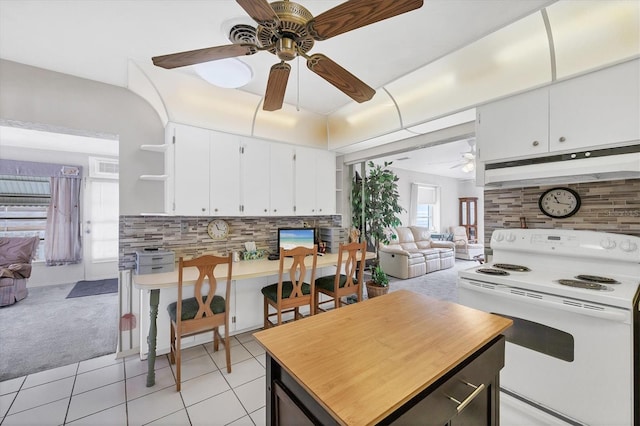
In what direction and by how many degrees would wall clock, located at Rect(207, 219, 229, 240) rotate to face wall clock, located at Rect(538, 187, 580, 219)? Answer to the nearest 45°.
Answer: approximately 45° to its left

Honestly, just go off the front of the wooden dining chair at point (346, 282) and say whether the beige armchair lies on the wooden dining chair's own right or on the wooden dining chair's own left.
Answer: on the wooden dining chair's own right

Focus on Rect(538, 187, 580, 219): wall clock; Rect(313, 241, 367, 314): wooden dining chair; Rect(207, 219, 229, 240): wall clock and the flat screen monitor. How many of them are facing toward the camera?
3

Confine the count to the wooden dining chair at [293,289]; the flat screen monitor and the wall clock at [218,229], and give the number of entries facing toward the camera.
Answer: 2

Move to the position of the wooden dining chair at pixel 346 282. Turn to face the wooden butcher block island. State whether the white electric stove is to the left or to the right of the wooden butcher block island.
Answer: left

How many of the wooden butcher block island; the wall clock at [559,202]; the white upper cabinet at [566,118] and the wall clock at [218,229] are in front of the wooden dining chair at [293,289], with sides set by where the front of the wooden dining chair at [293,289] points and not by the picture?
1

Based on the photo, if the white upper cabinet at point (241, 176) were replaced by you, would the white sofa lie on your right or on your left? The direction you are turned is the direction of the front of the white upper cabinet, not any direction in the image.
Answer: on your left

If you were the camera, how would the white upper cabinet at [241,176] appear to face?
facing the viewer and to the right of the viewer

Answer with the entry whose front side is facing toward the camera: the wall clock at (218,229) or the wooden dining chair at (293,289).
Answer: the wall clock

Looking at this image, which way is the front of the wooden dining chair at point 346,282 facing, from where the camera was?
facing away from the viewer and to the left of the viewer

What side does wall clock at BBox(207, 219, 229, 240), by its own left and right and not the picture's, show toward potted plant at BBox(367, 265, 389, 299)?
left

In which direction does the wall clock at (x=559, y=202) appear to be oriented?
toward the camera

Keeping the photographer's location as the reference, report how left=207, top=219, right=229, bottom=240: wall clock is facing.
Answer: facing the viewer

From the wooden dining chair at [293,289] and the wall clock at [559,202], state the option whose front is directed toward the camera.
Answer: the wall clock

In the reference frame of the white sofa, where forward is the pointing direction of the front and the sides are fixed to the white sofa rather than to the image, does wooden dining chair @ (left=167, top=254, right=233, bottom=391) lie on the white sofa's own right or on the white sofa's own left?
on the white sofa's own right

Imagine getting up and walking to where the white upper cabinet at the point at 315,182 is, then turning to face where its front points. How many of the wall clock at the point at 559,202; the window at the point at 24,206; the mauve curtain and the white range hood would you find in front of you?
2

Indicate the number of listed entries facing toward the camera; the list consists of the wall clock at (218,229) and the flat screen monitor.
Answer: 2
